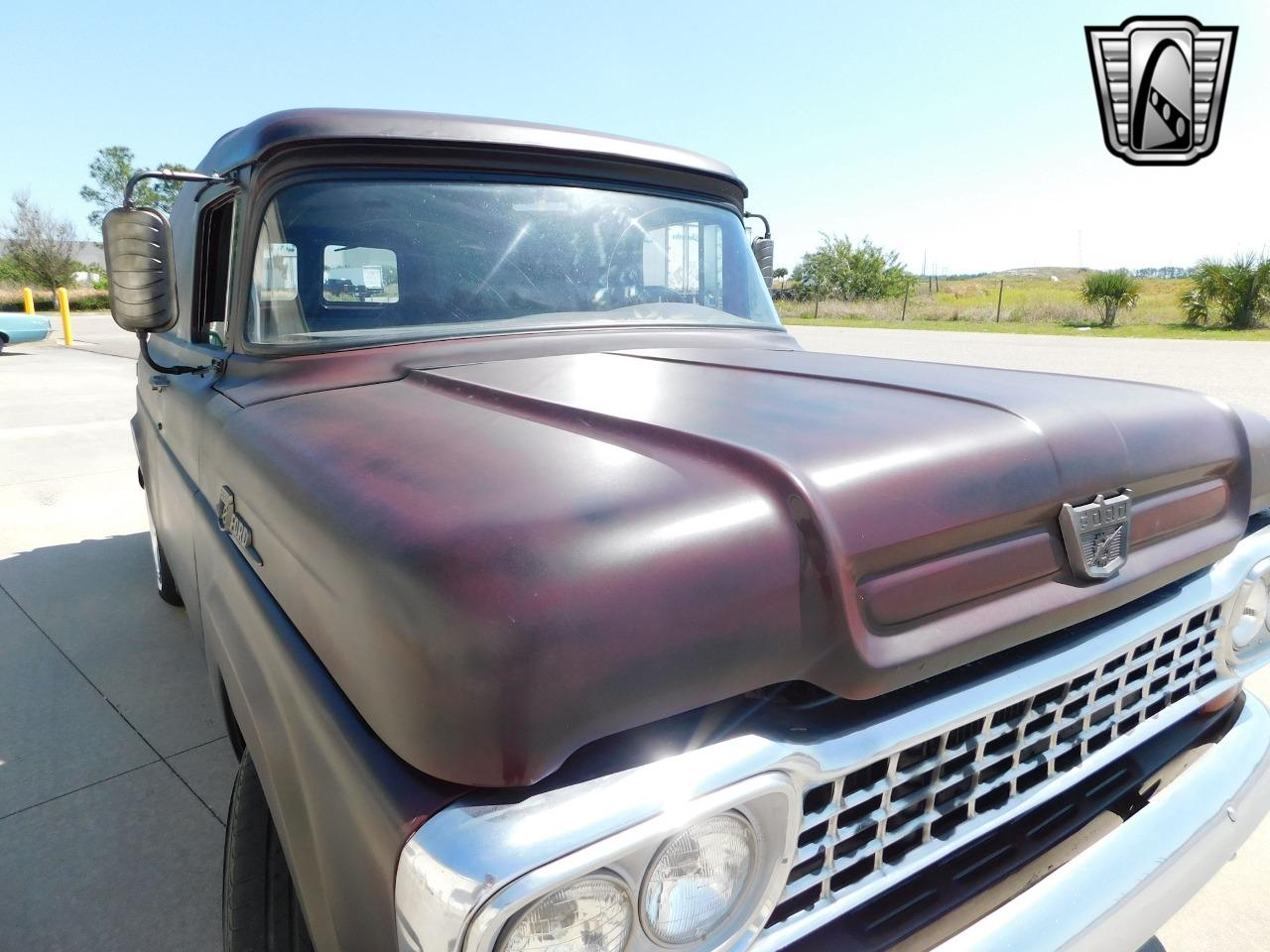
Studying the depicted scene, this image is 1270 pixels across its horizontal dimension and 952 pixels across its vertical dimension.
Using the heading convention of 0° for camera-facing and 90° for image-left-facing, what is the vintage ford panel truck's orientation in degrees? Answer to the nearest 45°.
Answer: approximately 315°

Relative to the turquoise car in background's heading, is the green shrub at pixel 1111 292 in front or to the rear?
to the rear

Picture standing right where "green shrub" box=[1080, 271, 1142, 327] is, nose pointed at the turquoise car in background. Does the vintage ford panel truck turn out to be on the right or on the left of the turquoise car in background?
left

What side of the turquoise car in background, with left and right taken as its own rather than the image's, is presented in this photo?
left

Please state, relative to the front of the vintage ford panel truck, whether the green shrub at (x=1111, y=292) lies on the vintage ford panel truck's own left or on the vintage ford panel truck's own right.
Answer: on the vintage ford panel truck's own left
